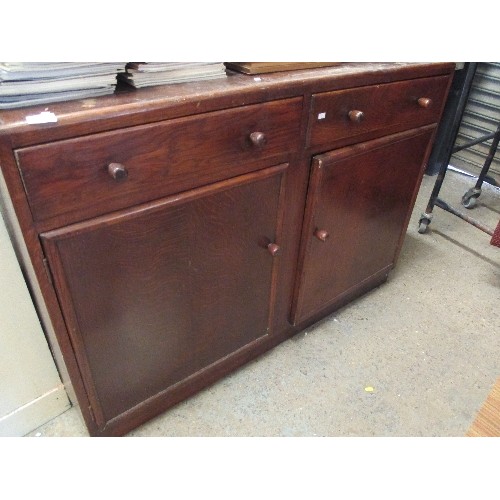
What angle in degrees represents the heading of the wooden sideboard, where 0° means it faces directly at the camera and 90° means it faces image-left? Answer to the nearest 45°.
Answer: approximately 315°

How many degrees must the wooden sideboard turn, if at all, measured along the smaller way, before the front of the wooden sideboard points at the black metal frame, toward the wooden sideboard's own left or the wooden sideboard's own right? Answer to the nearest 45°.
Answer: approximately 90° to the wooden sideboard's own left
